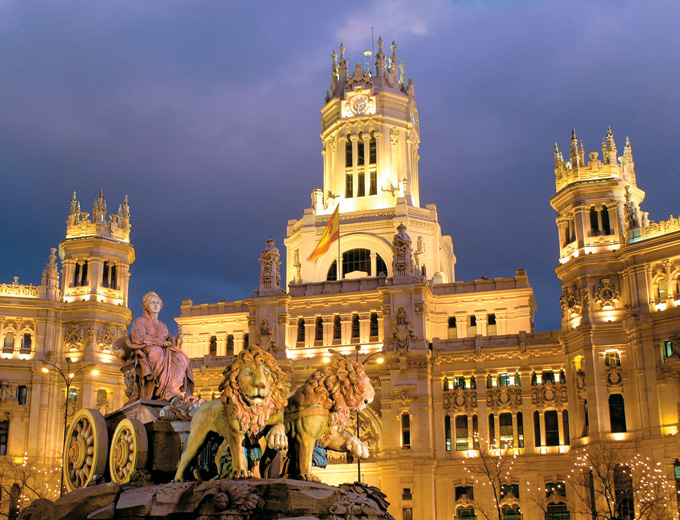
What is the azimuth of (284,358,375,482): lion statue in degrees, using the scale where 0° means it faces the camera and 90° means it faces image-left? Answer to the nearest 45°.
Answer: approximately 270°

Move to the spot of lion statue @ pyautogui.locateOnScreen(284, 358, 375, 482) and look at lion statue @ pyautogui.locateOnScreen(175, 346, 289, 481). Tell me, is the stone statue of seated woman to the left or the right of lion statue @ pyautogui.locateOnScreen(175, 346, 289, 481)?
right

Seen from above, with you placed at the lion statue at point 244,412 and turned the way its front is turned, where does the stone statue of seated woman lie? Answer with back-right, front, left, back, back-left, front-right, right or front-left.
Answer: back

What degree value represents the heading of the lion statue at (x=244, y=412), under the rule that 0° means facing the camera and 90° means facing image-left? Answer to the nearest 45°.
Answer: approximately 315°

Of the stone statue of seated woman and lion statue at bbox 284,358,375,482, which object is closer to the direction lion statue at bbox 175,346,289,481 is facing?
the lion statue

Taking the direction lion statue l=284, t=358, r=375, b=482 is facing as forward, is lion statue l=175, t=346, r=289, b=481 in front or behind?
behind

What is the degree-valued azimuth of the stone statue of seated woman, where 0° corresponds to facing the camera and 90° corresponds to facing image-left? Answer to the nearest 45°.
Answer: approximately 315°
